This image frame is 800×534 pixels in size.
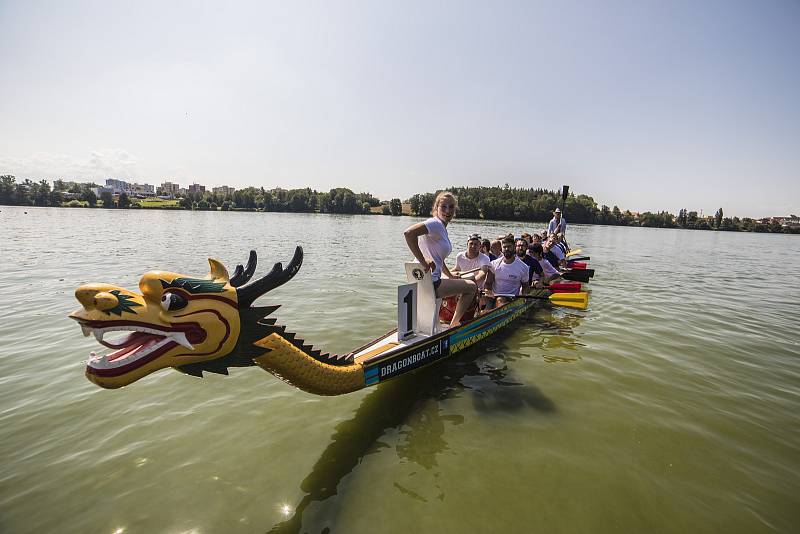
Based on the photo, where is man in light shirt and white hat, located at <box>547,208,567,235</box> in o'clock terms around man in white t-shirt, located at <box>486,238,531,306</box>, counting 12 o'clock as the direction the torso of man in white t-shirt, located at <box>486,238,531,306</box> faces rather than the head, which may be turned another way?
man in light shirt and white hat, located at <box>547,208,567,235</box> is roughly at 5 o'clock from man in white t-shirt, located at <box>486,238,531,306</box>.

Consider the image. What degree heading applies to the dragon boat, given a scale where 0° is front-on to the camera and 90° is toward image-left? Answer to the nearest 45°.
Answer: approximately 45°

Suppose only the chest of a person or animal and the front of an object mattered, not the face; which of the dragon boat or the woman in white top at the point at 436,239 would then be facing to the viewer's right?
the woman in white top

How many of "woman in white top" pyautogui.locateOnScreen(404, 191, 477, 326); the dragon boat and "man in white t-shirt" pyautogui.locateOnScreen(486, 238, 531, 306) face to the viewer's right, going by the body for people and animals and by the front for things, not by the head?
1

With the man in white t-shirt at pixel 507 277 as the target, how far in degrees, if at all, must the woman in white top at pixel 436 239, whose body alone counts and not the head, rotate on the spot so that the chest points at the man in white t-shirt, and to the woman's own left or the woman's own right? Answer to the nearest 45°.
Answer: approximately 45° to the woman's own left

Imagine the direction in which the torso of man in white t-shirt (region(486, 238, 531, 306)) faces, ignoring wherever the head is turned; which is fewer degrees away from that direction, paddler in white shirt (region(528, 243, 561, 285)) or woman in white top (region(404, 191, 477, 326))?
the woman in white top

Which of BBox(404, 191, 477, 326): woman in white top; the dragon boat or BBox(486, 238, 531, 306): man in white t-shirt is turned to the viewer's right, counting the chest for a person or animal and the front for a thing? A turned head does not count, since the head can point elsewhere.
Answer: the woman in white top

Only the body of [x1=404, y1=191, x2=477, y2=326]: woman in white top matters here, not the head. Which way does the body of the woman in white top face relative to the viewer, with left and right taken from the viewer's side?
facing to the right of the viewer

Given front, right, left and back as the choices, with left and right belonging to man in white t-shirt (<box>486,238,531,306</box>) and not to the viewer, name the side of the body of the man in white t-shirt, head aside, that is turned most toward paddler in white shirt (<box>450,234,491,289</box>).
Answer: right

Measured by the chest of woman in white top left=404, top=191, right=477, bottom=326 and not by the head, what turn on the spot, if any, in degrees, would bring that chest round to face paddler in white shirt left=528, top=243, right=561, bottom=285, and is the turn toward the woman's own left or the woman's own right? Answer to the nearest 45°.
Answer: approximately 45° to the woman's own left

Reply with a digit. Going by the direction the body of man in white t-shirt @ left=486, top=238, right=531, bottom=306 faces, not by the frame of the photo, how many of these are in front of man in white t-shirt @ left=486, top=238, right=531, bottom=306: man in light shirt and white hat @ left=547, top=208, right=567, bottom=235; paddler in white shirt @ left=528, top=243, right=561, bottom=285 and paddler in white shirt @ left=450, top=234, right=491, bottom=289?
1

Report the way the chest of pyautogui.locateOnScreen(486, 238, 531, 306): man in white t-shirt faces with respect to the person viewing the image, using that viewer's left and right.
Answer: facing the viewer and to the left of the viewer
